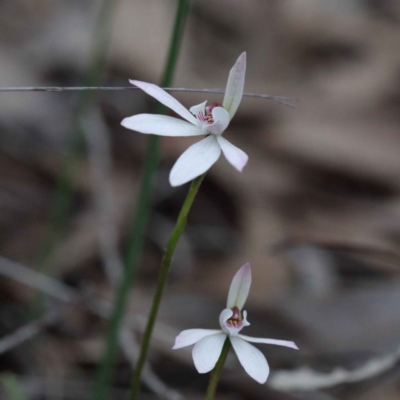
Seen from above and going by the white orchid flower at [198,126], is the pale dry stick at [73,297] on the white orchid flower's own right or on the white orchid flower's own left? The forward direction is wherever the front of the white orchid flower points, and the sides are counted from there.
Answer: on the white orchid flower's own right

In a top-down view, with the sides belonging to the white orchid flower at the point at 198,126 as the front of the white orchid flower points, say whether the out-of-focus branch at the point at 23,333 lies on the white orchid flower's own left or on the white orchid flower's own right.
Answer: on the white orchid flower's own right

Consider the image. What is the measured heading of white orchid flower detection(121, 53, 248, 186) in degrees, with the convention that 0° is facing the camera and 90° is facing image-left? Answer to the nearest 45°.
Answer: approximately 45°
